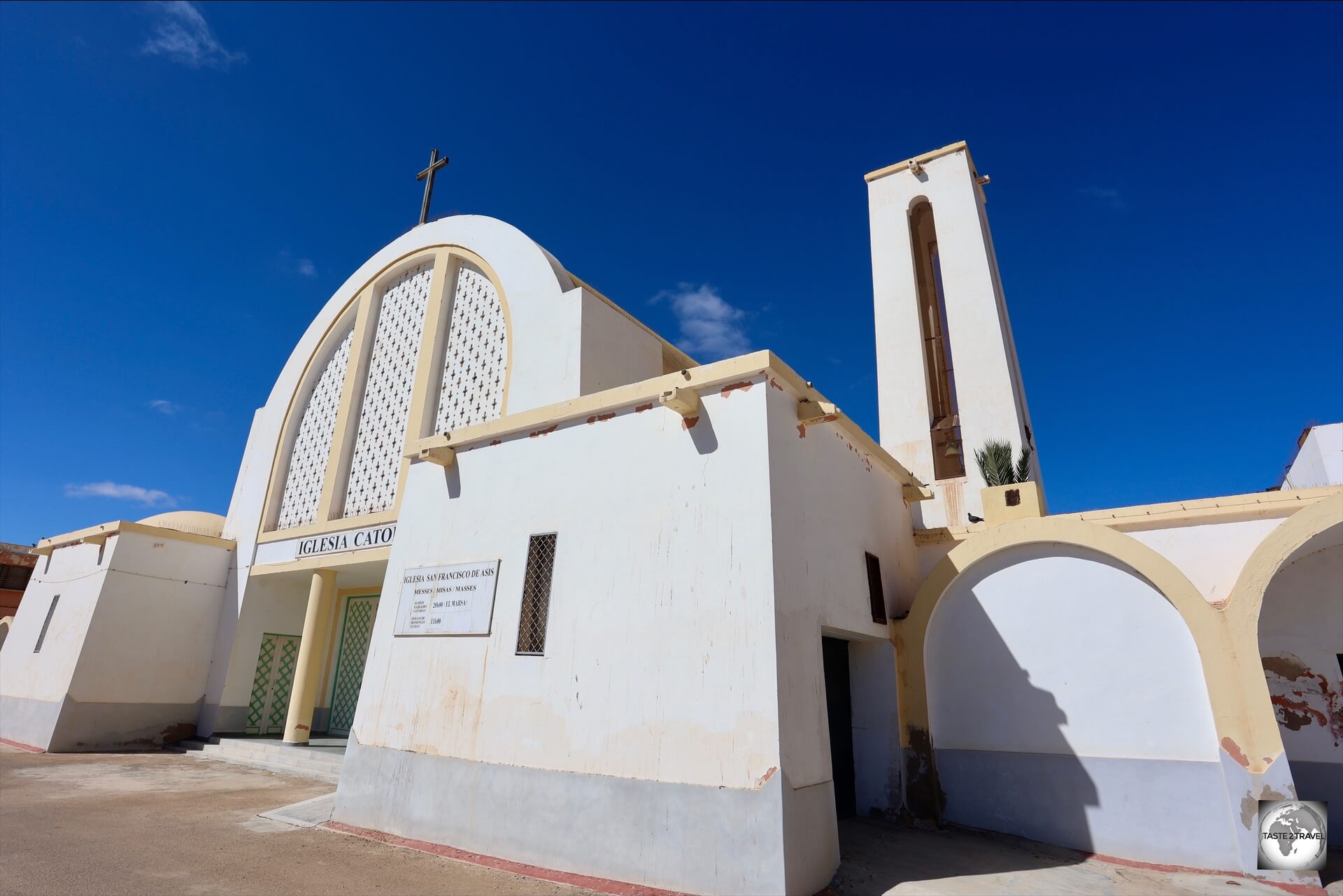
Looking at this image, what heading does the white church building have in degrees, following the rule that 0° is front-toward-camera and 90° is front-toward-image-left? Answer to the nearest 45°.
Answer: approximately 45°
